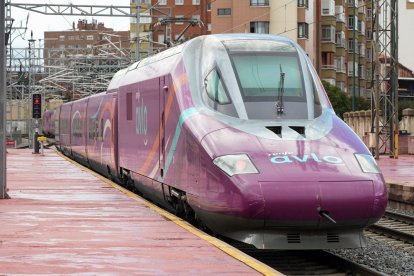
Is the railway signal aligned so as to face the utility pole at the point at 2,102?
yes

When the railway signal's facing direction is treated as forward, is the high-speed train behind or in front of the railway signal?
in front

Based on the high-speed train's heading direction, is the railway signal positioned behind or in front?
behind

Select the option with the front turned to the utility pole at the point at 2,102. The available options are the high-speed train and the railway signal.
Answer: the railway signal

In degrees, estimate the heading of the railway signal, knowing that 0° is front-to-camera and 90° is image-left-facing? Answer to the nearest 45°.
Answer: approximately 0°
